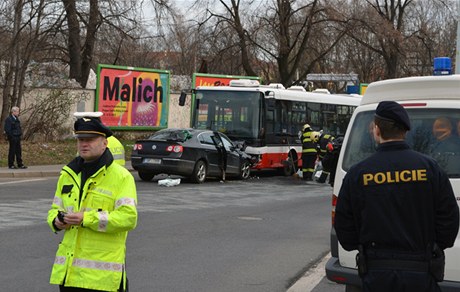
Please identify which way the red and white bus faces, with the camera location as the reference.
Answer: facing the viewer and to the left of the viewer

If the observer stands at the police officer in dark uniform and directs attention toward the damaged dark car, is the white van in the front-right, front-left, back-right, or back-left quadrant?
front-right

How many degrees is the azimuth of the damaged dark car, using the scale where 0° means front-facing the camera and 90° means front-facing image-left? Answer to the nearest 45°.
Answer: approximately 225°

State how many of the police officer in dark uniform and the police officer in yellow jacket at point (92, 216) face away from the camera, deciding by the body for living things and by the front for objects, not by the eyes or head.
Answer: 1

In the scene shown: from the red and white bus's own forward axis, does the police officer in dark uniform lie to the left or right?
on its left

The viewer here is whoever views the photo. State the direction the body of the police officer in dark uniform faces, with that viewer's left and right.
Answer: facing away from the viewer

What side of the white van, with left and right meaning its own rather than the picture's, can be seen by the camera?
back

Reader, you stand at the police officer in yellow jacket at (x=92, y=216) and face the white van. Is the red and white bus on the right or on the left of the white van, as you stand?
left

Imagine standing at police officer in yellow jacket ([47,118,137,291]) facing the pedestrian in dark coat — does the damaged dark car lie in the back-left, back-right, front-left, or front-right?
front-right

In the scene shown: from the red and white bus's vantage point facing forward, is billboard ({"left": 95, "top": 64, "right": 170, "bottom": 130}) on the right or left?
on its right

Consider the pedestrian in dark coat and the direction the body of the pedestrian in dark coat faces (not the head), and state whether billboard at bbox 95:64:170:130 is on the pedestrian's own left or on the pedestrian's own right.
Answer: on the pedestrian's own left

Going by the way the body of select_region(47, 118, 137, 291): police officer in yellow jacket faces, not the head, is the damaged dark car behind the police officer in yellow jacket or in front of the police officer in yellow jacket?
behind

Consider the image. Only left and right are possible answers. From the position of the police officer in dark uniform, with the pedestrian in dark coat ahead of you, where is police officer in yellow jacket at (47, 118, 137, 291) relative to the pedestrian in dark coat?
left

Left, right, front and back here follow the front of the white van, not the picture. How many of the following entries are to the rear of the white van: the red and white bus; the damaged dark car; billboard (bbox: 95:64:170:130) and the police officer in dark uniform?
1

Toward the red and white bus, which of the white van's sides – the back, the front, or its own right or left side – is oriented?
front

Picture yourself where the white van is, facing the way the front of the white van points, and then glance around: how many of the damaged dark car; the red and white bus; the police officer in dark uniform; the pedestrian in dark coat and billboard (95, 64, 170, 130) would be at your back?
1

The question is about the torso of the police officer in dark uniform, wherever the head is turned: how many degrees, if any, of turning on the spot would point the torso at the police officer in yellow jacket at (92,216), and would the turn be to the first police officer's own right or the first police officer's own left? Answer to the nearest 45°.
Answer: approximately 90° to the first police officer's own left
